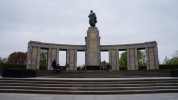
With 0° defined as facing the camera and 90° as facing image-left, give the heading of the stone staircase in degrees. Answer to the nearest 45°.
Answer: approximately 0°
